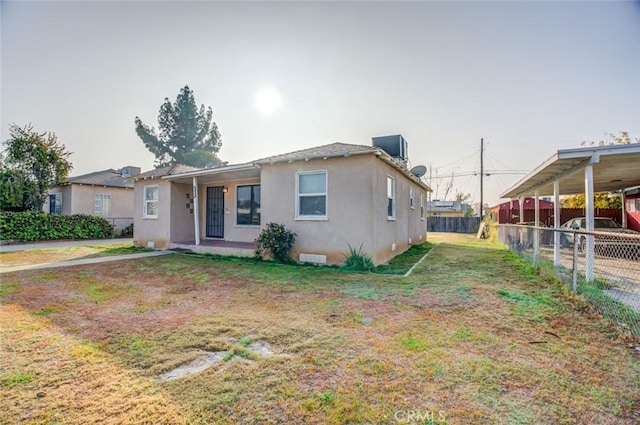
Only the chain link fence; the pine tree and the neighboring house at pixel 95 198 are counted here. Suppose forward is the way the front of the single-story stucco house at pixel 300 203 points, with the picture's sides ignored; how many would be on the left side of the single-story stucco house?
1

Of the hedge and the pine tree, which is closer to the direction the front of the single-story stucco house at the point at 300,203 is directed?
the hedge

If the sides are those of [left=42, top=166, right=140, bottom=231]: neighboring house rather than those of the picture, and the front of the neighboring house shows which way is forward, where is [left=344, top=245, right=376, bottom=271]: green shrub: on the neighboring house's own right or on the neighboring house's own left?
on the neighboring house's own left

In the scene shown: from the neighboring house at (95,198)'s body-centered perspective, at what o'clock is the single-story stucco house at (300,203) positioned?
The single-story stucco house is roughly at 10 o'clock from the neighboring house.

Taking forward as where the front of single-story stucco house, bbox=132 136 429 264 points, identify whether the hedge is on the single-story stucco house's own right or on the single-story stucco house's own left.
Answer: on the single-story stucco house's own right

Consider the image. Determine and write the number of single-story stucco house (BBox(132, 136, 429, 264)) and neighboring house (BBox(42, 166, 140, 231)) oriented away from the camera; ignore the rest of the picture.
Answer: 0

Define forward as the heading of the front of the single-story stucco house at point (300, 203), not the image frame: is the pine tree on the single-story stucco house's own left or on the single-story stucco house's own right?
on the single-story stucco house's own right

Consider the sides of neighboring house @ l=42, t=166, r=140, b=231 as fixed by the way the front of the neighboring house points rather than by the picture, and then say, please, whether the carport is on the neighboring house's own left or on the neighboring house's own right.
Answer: on the neighboring house's own left

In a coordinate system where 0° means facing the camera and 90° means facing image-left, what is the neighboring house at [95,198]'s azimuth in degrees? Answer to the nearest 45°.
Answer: approximately 45°
